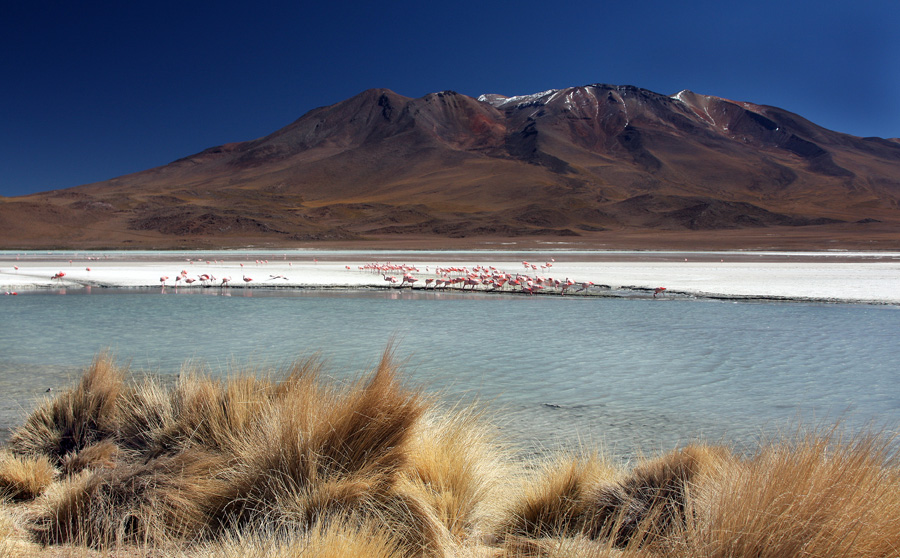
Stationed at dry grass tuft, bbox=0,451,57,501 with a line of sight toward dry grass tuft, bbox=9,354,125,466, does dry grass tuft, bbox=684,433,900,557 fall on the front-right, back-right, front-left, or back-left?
back-right

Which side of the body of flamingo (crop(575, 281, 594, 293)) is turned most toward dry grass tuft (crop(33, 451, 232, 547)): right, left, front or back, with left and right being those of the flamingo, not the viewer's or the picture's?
left

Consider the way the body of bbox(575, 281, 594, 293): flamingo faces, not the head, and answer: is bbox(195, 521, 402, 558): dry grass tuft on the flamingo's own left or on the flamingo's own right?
on the flamingo's own right

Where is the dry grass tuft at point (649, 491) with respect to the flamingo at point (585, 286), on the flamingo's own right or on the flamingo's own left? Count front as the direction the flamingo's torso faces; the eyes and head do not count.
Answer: on the flamingo's own right

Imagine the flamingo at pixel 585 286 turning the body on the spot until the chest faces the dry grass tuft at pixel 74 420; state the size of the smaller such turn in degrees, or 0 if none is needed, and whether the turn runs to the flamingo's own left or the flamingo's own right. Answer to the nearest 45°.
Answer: approximately 90° to the flamingo's own right

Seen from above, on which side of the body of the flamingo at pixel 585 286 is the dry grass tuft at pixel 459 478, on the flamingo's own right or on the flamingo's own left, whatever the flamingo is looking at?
on the flamingo's own right

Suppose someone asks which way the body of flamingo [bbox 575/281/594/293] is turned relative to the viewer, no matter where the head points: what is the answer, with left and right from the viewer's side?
facing to the right of the viewer
